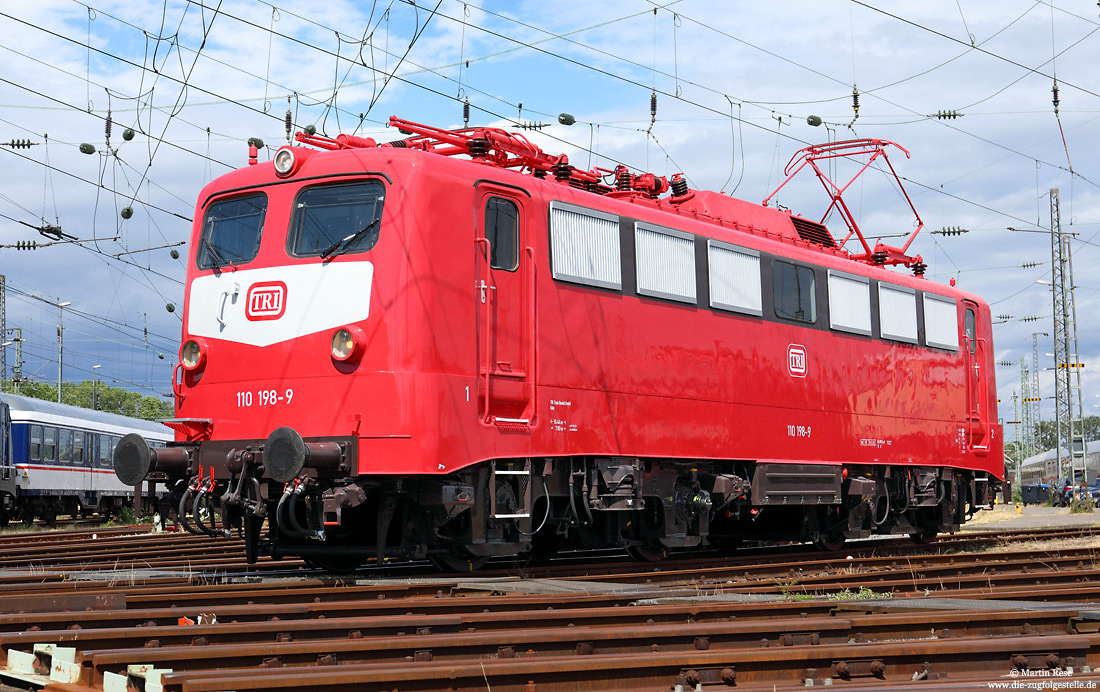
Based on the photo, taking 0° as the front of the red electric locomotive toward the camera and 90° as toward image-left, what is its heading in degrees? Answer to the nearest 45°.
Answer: approximately 45°

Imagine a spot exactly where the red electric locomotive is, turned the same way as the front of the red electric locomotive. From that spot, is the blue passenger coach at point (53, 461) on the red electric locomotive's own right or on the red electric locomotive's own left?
on the red electric locomotive's own right

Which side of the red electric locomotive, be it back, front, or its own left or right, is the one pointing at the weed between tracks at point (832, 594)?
left
